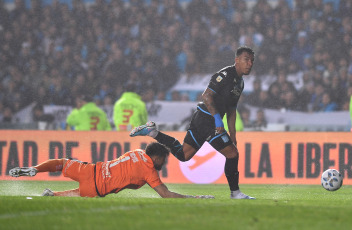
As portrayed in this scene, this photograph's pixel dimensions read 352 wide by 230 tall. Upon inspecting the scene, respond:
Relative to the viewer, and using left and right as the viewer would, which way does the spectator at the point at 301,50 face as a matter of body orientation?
facing the viewer

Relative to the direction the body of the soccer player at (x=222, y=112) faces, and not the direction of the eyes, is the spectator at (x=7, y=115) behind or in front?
behind

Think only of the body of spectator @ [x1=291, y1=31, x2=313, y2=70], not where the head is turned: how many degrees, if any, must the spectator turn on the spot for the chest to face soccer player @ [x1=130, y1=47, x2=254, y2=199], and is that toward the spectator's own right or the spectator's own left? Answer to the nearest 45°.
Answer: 0° — they already face them

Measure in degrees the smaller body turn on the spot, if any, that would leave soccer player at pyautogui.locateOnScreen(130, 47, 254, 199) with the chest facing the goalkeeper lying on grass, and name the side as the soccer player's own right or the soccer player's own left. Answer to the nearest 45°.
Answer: approximately 135° to the soccer player's own right

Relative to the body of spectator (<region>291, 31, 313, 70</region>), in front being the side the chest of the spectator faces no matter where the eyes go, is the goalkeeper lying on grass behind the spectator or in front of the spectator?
in front

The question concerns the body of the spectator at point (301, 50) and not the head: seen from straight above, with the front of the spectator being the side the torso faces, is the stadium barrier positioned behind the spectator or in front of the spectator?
in front

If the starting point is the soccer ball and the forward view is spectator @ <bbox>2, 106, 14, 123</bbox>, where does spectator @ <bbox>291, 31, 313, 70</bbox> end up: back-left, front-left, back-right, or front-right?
front-right

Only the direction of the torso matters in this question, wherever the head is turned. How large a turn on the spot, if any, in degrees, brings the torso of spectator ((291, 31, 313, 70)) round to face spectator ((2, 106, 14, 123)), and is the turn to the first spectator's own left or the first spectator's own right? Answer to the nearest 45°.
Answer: approximately 90° to the first spectator's own right

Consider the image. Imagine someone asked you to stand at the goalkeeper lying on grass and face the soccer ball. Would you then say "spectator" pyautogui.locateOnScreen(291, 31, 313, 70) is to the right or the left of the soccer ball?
left

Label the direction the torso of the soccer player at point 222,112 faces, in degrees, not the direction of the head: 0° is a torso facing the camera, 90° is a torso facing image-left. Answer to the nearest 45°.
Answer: approximately 315°

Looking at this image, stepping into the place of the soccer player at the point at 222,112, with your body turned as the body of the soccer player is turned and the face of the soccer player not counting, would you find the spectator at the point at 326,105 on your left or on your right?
on your left

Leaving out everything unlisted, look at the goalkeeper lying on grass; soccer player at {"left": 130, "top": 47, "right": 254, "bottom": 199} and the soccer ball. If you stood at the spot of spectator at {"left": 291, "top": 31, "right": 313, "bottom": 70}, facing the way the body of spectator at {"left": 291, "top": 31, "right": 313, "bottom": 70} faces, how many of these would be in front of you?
3

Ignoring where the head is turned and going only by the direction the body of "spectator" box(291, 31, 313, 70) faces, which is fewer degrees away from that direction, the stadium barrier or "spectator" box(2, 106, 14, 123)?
the stadium barrier

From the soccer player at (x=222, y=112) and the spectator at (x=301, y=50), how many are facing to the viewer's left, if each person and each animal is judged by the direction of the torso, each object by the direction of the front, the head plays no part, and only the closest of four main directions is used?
0
